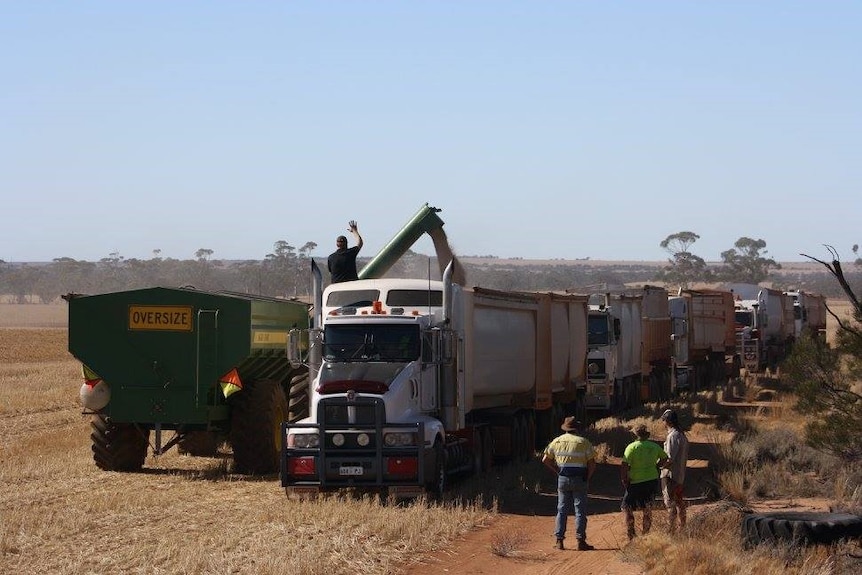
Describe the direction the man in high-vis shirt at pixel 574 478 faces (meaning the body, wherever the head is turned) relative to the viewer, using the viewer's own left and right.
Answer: facing away from the viewer

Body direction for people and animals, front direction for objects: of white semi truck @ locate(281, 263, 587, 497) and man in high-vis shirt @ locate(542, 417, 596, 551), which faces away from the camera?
the man in high-vis shirt

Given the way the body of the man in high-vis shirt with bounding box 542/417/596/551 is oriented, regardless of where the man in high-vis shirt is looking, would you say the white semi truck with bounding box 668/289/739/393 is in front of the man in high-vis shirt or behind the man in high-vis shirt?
in front

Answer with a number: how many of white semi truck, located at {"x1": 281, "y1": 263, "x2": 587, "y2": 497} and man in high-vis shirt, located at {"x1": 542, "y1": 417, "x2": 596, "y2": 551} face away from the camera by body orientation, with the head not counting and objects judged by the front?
1

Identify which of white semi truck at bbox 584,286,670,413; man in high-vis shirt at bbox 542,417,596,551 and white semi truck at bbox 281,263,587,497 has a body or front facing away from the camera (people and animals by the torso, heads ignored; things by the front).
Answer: the man in high-vis shirt

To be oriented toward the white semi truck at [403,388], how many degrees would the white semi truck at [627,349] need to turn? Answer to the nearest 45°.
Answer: approximately 45° to its left

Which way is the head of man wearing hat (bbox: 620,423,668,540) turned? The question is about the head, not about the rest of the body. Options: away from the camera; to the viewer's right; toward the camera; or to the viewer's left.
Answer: away from the camera

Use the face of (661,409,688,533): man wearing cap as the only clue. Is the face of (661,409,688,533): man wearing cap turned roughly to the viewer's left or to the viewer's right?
to the viewer's left

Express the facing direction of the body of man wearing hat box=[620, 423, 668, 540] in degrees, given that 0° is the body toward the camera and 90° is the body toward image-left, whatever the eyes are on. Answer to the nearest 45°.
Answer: approximately 180°

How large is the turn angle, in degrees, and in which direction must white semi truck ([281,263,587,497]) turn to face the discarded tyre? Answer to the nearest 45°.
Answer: approximately 90° to its left
